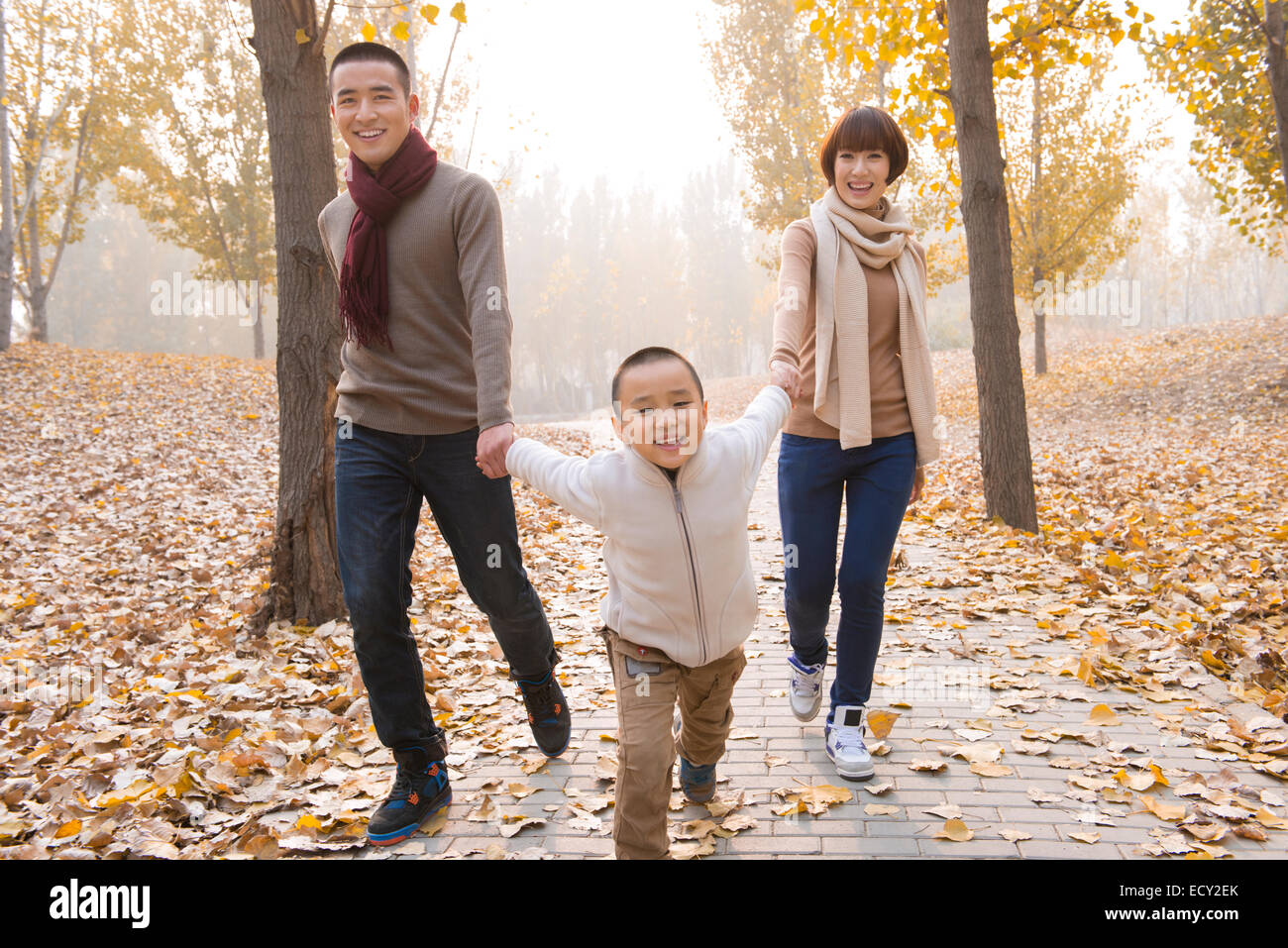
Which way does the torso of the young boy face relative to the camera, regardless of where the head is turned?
toward the camera

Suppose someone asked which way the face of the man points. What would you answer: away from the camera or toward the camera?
toward the camera

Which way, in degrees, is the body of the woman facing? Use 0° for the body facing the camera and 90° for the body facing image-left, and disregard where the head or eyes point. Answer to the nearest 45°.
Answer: approximately 0°

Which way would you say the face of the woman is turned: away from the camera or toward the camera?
toward the camera

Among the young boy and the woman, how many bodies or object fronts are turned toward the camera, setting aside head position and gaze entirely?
2

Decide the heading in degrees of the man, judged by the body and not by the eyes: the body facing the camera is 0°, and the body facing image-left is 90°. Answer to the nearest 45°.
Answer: approximately 45°

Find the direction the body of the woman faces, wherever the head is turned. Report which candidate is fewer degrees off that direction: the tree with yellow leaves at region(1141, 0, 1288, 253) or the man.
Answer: the man

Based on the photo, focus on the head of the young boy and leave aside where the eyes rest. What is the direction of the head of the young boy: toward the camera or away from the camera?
toward the camera
